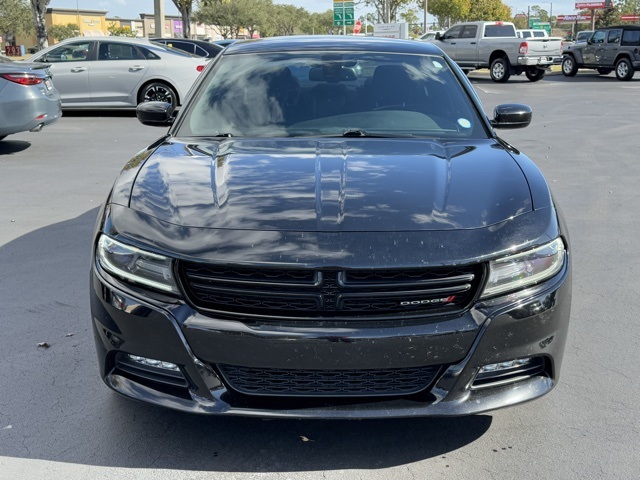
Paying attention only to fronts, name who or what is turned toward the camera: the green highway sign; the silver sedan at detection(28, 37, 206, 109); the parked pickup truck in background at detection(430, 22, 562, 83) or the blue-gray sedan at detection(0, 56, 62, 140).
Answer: the green highway sign

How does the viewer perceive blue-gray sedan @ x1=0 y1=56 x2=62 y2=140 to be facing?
facing away from the viewer and to the left of the viewer

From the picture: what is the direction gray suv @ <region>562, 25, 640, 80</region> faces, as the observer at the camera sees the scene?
facing away from the viewer and to the left of the viewer

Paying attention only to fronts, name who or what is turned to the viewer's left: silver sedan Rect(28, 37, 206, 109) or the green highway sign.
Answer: the silver sedan

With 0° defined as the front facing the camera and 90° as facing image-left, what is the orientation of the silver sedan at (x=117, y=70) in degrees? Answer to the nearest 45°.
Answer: approximately 90°

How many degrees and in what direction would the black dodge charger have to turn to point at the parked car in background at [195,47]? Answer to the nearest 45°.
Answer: approximately 180°
